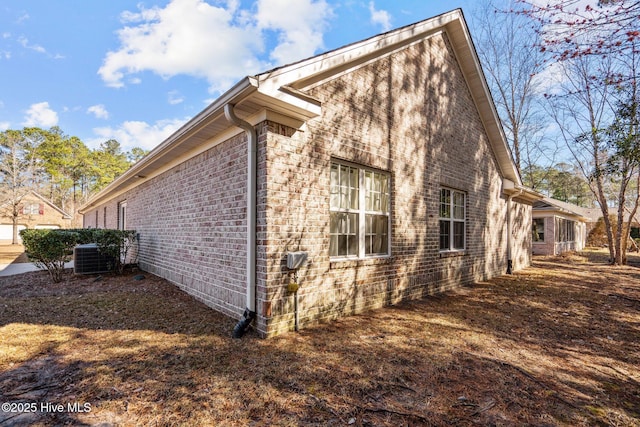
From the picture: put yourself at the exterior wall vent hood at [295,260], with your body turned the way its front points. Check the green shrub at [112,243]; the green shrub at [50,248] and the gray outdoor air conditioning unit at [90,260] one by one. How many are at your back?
3

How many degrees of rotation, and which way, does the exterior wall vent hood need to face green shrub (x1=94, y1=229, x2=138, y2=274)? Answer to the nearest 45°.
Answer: approximately 180°

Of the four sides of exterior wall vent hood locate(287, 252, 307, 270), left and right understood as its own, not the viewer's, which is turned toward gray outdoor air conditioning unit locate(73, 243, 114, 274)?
back

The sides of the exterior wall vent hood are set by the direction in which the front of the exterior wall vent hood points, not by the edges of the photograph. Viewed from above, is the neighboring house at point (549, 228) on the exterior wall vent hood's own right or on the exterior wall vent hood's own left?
on the exterior wall vent hood's own left

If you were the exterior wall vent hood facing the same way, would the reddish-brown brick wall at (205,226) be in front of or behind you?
behind

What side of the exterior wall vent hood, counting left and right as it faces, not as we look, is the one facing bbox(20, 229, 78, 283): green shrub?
back

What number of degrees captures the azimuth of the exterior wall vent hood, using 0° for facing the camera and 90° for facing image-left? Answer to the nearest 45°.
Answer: approximately 315°

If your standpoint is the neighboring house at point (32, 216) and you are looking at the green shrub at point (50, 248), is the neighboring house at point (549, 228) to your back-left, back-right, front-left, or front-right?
front-left

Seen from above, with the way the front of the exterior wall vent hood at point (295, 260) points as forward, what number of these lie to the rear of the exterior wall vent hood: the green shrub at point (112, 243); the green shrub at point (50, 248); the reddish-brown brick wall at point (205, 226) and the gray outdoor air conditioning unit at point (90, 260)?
4

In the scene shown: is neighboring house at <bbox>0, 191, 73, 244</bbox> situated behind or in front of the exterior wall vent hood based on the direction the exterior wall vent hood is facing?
behind
